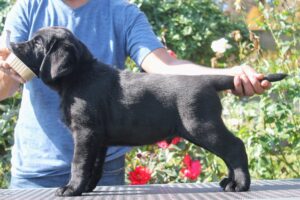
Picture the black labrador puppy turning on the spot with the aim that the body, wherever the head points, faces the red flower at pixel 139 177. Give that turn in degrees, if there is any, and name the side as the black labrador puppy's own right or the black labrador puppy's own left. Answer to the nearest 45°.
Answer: approximately 90° to the black labrador puppy's own right

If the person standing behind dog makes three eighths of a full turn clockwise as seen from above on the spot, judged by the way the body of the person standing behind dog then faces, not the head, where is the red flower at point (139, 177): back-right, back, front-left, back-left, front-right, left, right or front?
right

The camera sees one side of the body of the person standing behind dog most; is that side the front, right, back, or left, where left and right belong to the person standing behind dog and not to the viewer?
front

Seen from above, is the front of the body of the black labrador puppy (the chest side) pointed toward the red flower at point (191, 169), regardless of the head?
no

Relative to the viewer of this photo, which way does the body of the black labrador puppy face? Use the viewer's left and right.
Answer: facing to the left of the viewer

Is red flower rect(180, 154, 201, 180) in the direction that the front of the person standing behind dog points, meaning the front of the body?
no
